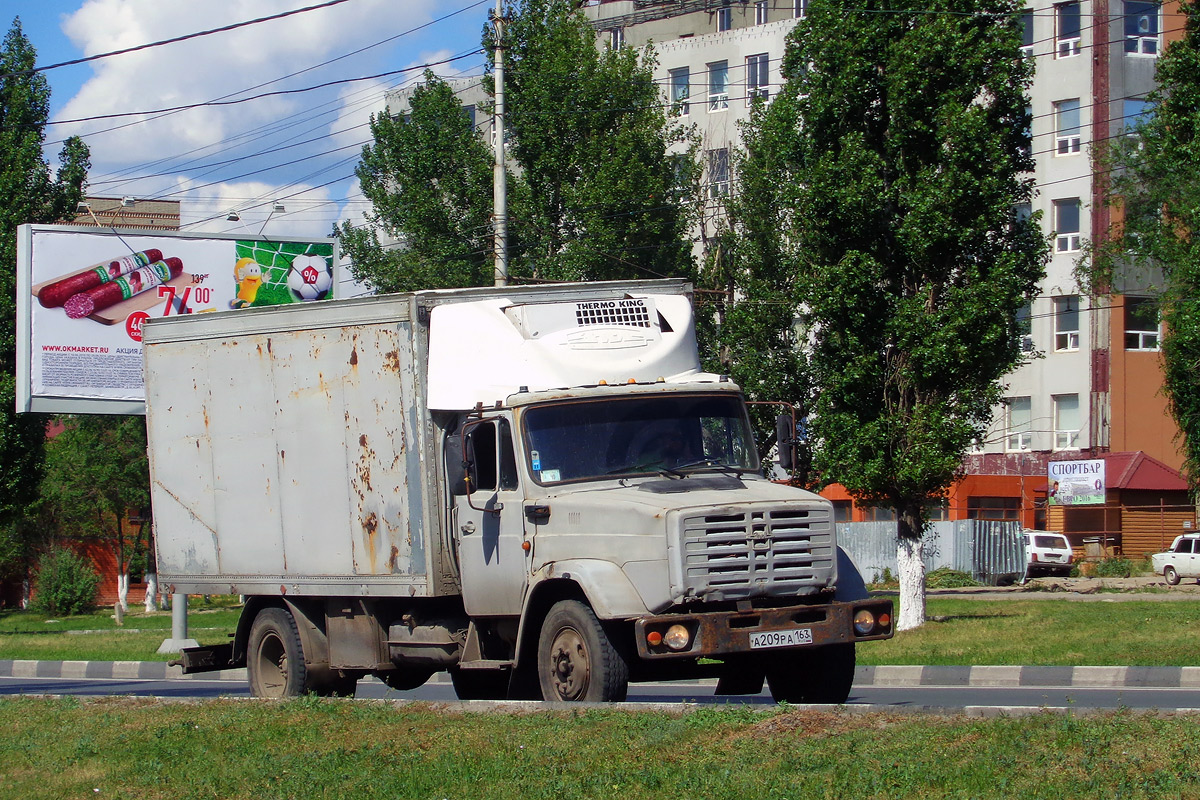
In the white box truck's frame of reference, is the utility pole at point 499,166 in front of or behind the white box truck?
behind

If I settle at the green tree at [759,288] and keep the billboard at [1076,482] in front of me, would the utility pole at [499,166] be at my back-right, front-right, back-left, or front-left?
back-left

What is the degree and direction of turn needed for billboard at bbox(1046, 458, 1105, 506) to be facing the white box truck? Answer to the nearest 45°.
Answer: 0° — it already faces it

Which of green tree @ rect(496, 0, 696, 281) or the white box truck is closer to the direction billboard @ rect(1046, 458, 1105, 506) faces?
the white box truck

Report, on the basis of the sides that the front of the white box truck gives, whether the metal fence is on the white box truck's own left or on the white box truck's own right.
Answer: on the white box truck's own left

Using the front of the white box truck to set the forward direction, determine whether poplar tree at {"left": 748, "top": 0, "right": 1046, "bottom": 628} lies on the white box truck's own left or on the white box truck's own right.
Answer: on the white box truck's own left

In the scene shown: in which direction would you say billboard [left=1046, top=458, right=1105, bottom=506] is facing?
toward the camera

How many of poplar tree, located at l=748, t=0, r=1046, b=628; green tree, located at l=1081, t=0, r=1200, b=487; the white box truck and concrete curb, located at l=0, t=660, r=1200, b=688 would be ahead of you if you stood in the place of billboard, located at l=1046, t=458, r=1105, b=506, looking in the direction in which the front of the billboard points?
4

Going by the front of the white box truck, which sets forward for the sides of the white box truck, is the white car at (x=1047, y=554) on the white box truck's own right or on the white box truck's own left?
on the white box truck's own left

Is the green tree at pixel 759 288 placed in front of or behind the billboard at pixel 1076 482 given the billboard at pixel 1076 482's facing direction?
in front

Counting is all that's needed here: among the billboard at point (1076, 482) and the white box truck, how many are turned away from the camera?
0

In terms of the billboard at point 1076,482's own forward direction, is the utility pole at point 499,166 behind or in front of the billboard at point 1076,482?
in front

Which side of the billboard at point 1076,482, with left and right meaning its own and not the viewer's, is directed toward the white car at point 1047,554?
front

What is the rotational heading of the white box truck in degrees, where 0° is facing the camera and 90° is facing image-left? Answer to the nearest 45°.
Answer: approximately 315°

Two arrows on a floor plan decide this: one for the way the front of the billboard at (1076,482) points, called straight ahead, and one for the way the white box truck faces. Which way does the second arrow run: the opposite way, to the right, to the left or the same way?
to the left

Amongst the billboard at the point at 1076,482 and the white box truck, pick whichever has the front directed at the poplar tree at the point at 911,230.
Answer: the billboard
